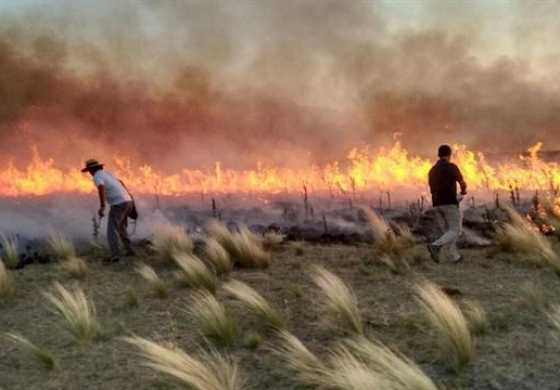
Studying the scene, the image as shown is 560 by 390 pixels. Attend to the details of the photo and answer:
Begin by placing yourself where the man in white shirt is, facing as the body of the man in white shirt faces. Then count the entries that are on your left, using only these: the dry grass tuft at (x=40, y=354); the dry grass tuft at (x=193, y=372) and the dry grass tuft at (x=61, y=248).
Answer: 2

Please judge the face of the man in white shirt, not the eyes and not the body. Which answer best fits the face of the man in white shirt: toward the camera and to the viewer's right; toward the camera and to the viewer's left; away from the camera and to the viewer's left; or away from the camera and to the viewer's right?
away from the camera and to the viewer's left

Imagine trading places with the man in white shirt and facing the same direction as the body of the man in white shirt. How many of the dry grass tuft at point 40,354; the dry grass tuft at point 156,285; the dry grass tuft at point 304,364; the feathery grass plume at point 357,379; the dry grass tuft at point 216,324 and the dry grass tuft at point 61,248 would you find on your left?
5

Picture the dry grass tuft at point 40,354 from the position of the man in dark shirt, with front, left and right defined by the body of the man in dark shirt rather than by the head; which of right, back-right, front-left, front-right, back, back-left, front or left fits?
back

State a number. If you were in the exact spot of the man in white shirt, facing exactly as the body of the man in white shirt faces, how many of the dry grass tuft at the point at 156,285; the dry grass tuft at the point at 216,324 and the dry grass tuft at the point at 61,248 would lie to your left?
2

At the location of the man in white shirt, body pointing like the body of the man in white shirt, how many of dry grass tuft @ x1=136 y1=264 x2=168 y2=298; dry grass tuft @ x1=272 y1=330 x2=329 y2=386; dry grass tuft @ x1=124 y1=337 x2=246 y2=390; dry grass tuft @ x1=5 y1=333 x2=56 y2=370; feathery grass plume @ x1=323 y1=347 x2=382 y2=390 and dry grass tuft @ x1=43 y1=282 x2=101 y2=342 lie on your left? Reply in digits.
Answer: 6

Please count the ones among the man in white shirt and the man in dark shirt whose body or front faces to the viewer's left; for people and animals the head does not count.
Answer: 1

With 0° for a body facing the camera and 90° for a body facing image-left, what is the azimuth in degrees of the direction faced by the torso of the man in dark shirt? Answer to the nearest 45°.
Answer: approximately 225°

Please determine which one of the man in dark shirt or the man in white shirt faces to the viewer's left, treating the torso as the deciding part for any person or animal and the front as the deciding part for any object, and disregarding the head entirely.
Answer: the man in white shirt

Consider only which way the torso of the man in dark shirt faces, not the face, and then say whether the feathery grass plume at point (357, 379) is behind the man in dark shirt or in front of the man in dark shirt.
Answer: behind

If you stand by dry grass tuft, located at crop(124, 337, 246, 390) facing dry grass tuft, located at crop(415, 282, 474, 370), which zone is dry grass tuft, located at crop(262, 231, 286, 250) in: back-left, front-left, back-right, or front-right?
front-left

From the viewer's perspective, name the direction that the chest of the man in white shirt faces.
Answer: to the viewer's left
